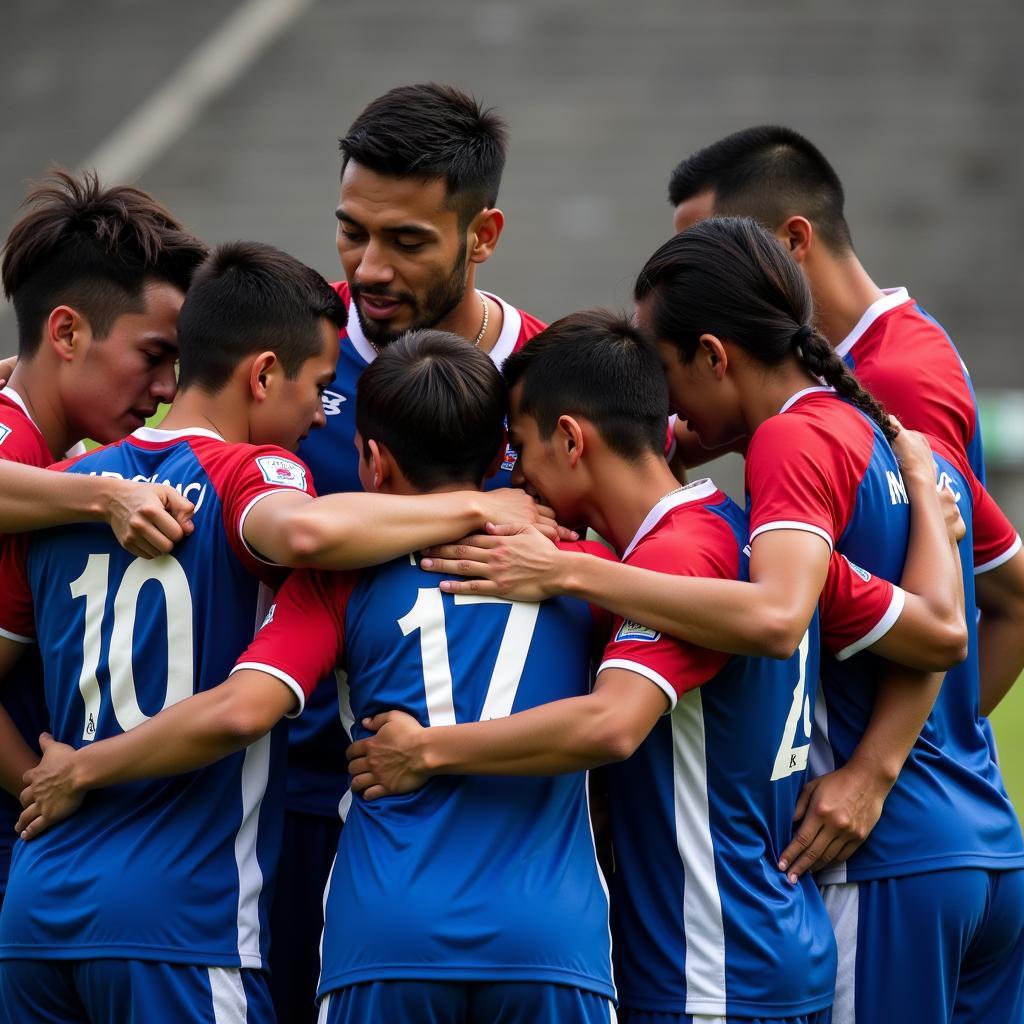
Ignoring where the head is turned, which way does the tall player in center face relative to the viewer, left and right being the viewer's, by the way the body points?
facing the viewer and to the left of the viewer
